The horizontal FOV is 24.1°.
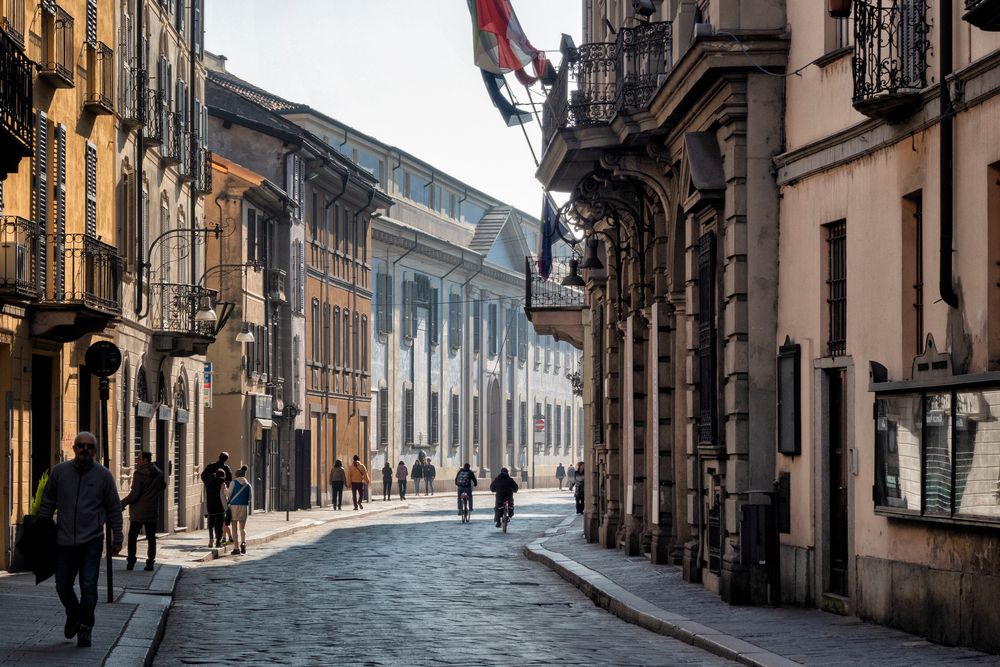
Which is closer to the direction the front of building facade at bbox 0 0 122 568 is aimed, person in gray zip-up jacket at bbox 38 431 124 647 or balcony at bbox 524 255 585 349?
the person in gray zip-up jacket

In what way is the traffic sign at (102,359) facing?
away from the camera

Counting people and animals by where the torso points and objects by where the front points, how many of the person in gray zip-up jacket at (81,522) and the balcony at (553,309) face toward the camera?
1

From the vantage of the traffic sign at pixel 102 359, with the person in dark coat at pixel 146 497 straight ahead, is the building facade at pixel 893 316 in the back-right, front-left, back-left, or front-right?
back-right

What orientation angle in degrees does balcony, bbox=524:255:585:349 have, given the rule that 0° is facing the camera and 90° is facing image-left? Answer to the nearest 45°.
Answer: approximately 90°

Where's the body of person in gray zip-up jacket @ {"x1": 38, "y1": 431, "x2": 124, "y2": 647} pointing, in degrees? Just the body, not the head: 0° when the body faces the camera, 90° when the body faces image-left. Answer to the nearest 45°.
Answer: approximately 0°

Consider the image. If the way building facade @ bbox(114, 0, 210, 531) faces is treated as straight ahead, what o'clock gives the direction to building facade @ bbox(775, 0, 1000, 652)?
building facade @ bbox(775, 0, 1000, 652) is roughly at 1 o'clock from building facade @ bbox(114, 0, 210, 531).

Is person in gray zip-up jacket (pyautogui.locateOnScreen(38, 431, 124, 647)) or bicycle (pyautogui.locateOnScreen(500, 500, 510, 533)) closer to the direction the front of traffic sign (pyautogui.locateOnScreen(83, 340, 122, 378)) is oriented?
the bicycle

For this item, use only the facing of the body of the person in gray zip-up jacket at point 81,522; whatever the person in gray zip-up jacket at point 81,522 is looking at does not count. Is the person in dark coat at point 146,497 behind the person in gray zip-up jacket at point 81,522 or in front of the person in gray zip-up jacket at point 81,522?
behind

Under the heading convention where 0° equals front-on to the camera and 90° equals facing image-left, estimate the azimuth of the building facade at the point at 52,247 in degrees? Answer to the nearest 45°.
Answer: approximately 315°
